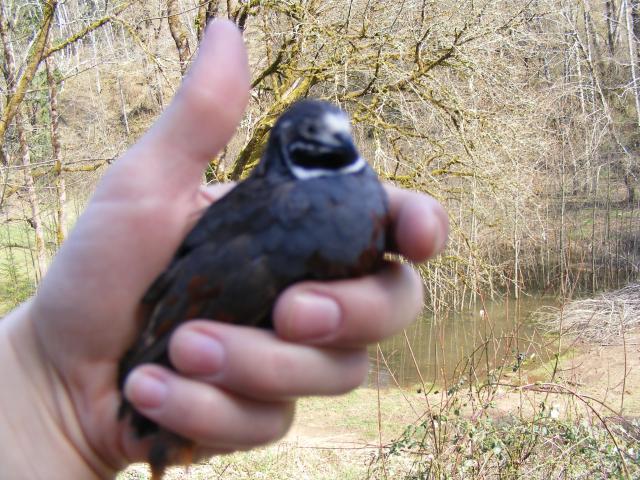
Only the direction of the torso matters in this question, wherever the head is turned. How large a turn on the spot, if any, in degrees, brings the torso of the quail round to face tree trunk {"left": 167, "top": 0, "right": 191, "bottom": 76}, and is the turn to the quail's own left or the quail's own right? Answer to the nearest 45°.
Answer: approximately 135° to the quail's own left

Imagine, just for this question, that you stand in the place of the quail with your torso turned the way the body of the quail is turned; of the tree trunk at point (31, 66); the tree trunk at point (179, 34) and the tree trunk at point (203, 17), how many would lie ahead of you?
0

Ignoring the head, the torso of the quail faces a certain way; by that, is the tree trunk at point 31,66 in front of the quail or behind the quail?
behind

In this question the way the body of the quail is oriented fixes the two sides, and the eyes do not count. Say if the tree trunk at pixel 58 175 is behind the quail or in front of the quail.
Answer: behind

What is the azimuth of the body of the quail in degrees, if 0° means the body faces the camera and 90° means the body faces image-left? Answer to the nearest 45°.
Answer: approximately 315°

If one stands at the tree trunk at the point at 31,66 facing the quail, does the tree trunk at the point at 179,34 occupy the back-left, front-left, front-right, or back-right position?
back-left

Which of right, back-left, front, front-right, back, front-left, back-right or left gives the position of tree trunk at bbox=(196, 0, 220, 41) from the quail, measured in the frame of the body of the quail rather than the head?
back-left

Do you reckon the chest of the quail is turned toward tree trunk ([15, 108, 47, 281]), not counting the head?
no
